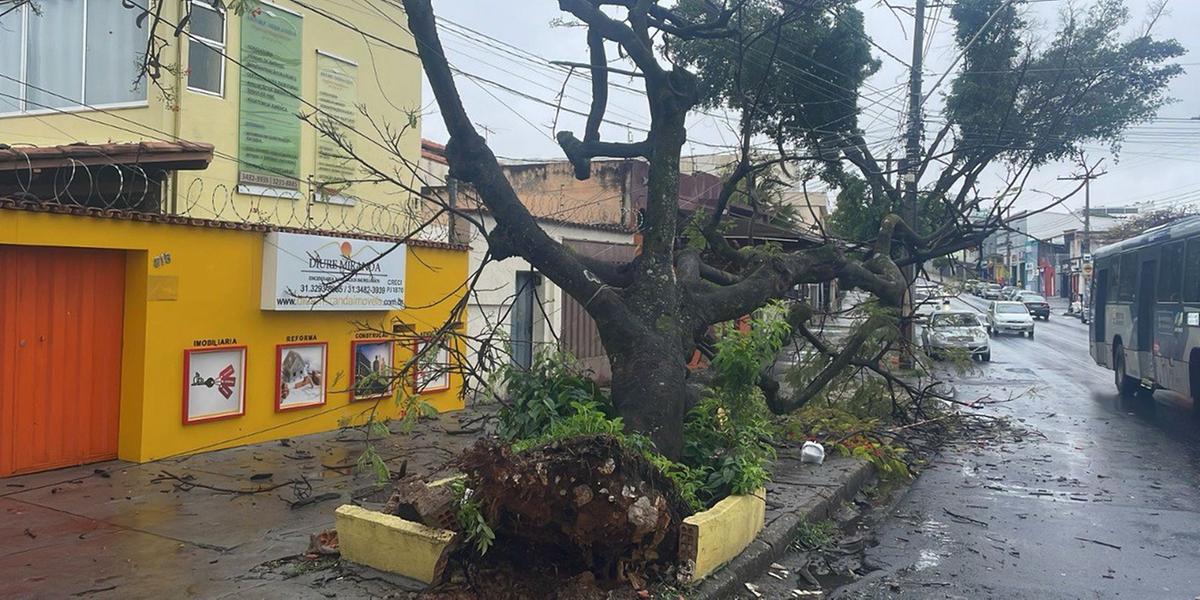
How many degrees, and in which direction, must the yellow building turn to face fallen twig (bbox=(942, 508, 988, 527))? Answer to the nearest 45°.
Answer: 0° — it already faces it

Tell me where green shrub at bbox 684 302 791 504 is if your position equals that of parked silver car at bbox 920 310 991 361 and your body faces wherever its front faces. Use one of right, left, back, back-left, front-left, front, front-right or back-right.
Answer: front

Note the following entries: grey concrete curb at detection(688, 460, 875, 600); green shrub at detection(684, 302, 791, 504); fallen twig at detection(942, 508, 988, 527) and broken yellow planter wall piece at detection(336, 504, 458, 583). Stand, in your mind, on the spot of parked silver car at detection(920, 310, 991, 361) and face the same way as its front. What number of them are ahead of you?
4

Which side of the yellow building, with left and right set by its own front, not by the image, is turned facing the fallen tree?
front

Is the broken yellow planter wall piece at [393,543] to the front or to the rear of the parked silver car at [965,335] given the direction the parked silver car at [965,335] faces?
to the front

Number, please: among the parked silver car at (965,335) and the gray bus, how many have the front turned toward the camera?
1

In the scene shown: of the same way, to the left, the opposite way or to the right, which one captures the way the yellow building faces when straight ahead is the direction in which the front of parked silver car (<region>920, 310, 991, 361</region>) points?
to the left

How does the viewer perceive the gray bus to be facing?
facing away from the viewer and to the left of the viewer

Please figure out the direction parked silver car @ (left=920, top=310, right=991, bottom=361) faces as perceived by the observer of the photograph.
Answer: facing the viewer

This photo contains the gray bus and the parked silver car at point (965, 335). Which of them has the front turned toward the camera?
the parked silver car

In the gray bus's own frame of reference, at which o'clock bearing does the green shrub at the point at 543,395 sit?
The green shrub is roughly at 8 o'clock from the gray bus.

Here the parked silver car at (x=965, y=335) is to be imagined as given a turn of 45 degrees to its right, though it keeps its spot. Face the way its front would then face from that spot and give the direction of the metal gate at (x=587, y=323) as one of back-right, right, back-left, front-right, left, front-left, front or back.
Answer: front

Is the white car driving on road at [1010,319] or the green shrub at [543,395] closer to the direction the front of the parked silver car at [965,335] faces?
the green shrub

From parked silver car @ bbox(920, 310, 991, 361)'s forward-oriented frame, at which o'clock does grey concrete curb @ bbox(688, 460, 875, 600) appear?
The grey concrete curb is roughly at 12 o'clock from the parked silver car.

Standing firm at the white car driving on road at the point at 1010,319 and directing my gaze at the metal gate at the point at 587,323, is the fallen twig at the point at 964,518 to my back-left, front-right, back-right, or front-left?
front-left

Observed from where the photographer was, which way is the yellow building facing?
facing the viewer and to the right of the viewer

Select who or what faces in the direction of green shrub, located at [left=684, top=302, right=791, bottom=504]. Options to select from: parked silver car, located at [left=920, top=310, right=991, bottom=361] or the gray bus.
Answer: the parked silver car

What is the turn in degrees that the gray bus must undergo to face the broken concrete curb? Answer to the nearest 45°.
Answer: approximately 135° to its left

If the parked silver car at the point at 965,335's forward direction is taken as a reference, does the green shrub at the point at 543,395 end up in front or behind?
in front

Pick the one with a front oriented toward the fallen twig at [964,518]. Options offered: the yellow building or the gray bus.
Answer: the yellow building
